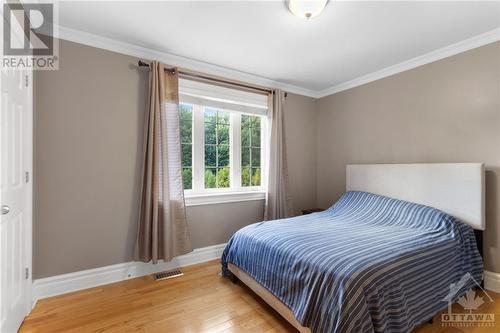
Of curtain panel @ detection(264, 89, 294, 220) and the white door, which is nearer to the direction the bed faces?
the white door

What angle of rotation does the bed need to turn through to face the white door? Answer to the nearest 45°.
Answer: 0° — it already faces it

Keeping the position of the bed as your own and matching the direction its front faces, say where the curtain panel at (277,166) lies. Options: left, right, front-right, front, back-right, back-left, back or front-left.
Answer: right

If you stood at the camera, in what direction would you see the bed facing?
facing the viewer and to the left of the viewer

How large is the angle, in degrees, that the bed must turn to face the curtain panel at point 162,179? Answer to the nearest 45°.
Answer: approximately 45° to its right

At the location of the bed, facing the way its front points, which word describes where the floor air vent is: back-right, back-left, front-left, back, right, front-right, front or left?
front-right
